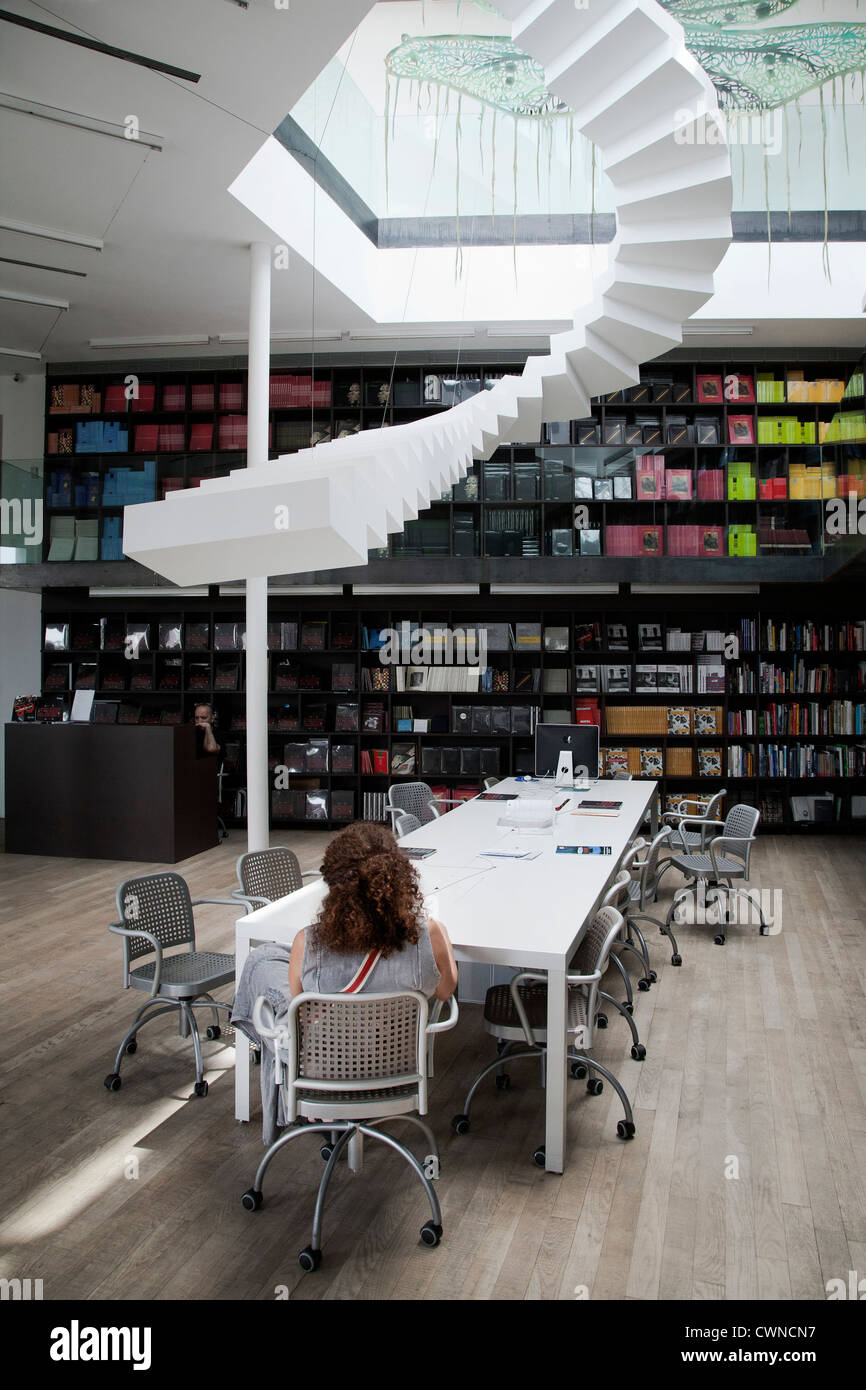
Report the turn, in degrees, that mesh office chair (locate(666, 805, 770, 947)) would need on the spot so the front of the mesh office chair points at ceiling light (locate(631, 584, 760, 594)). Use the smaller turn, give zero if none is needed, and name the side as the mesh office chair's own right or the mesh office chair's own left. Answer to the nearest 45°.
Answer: approximately 135° to the mesh office chair's own right

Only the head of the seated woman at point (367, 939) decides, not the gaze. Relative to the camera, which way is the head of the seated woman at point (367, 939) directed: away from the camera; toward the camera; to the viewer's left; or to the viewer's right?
away from the camera

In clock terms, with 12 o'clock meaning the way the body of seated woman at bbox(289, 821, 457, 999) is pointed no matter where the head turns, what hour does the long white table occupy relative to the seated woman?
The long white table is roughly at 1 o'clock from the seated woman.

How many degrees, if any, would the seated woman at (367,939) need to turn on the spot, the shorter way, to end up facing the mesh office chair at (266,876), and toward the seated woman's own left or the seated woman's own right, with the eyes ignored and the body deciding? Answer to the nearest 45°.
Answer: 0° — they already face it

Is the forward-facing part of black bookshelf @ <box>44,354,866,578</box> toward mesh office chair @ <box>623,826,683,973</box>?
yes

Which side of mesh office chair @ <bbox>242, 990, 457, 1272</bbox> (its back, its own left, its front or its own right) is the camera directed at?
back

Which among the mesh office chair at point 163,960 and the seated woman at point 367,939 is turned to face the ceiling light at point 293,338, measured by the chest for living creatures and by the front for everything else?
the seated woman

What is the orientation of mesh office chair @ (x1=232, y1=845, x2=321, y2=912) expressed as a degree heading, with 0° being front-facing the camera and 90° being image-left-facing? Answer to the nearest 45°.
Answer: approximately 315°

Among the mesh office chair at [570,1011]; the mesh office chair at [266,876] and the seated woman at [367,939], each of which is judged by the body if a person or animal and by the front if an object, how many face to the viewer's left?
1

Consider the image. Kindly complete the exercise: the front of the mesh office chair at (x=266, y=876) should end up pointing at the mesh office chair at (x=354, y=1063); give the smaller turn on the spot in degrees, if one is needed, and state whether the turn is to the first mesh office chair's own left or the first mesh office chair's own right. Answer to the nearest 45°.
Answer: approximately 45° to the first mesh office chair's own right

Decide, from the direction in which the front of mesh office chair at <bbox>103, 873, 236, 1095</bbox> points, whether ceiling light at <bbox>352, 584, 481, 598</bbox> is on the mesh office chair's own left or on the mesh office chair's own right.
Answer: on the mesh office chair's own left

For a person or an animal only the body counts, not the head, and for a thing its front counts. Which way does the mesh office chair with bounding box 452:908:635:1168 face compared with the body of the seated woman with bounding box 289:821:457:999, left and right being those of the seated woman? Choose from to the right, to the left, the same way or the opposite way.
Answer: to the left

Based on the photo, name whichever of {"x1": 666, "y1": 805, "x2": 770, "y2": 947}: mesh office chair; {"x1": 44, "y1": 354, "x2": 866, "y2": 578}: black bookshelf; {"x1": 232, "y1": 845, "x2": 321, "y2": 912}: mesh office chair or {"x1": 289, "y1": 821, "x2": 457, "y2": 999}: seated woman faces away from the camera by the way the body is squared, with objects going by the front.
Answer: the seated woman
